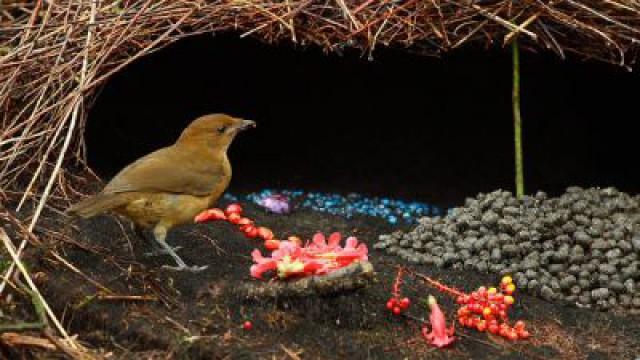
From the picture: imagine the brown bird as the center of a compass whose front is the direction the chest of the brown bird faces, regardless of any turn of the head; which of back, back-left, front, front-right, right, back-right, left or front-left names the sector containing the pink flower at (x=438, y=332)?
front-right

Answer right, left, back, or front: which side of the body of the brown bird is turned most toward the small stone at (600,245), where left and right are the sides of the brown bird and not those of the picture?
front

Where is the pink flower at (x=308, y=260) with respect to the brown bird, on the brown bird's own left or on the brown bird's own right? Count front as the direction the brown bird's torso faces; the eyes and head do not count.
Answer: on the brown bird's own right

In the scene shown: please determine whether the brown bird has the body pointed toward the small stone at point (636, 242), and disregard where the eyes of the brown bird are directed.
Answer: yes

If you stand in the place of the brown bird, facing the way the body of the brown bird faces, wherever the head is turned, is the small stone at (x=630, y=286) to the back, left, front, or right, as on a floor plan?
front

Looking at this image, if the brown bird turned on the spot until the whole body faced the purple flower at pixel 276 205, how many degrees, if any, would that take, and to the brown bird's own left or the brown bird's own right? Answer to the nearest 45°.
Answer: approximately 45° to the brown bird's own left

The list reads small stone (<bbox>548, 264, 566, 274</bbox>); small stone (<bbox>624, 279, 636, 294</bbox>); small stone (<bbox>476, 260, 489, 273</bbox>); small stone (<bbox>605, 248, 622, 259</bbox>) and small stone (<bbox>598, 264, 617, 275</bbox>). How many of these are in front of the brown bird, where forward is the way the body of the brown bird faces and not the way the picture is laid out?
5

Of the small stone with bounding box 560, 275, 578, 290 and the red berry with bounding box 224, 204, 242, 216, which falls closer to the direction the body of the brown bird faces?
the small stone

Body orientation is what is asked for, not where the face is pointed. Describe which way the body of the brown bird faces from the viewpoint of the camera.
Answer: to the viewer's right

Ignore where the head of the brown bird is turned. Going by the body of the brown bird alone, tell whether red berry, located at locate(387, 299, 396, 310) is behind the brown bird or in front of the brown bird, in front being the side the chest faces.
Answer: in front

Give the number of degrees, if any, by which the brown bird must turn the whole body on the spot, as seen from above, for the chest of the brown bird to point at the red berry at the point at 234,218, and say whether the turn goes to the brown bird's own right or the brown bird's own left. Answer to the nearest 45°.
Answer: approximately 45° to the brown bird's own left
